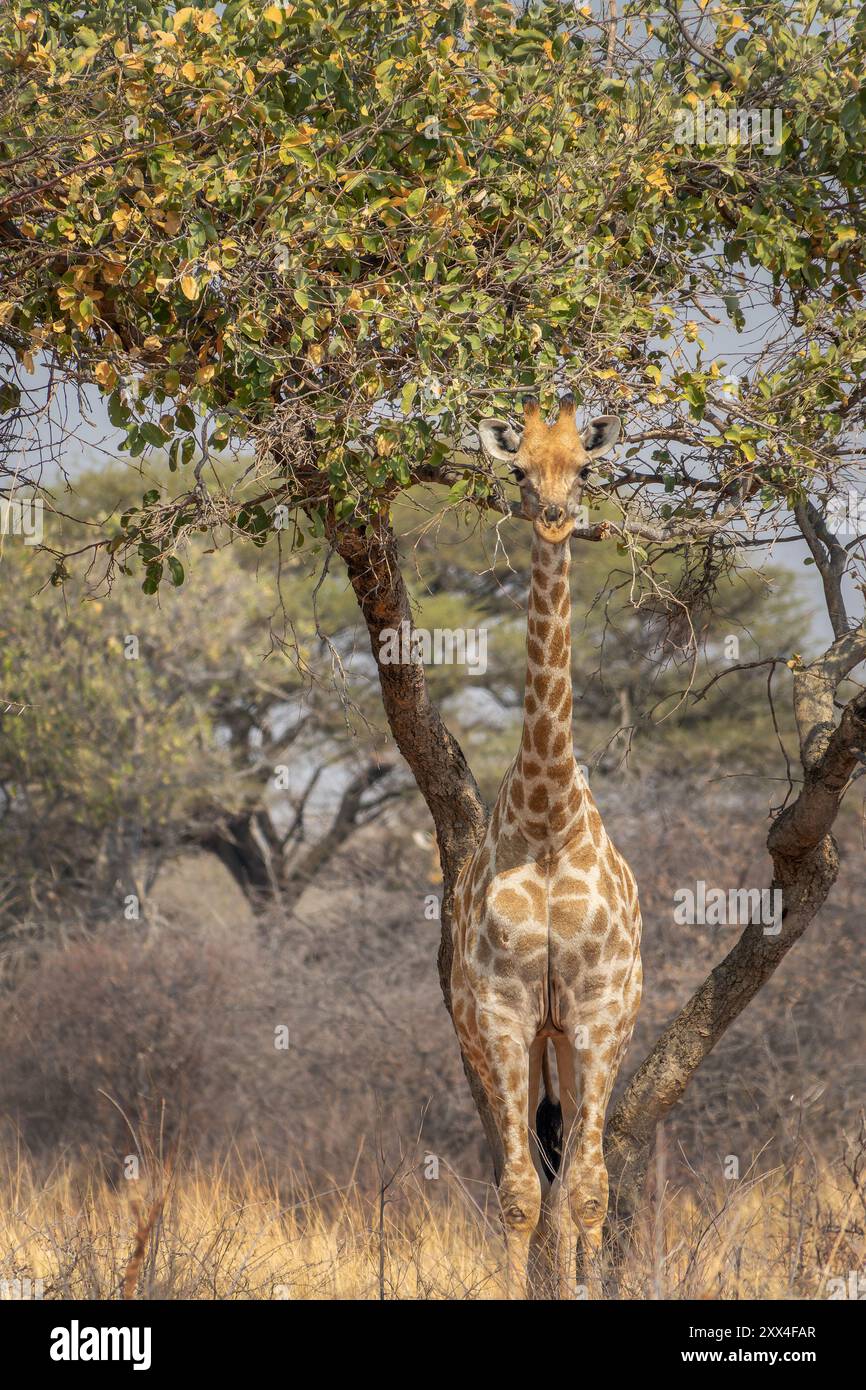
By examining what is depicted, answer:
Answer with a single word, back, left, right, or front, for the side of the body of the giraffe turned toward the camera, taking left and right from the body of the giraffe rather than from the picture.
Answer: front
